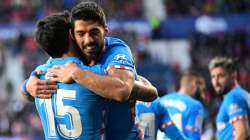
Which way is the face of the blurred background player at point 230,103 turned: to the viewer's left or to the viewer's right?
to the viewer's left

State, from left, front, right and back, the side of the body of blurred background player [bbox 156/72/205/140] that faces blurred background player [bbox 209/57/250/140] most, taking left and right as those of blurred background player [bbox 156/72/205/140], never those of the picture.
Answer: right
